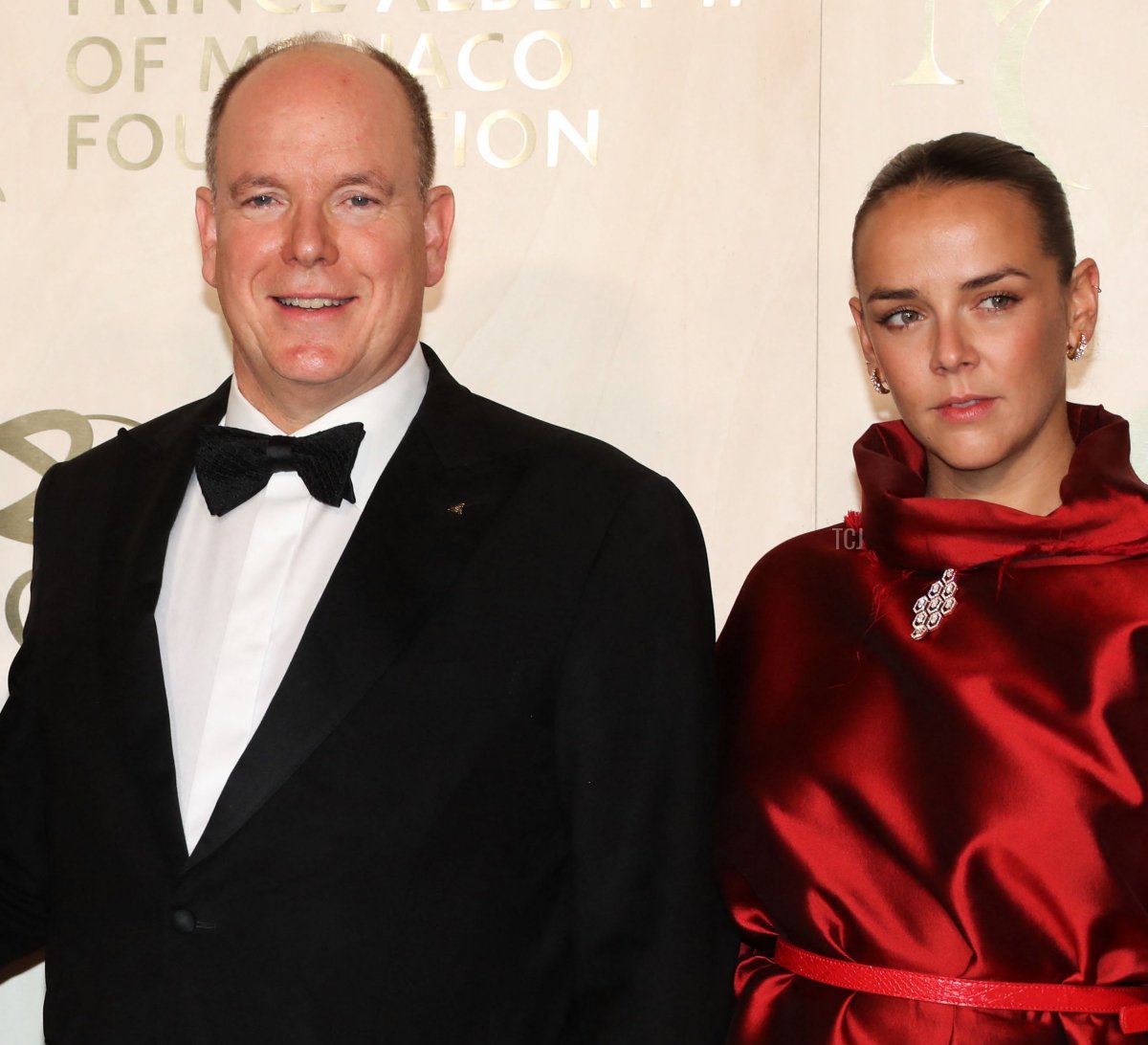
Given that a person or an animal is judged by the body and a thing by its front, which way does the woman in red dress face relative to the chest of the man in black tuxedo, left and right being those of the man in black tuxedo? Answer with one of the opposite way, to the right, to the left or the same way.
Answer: the same way

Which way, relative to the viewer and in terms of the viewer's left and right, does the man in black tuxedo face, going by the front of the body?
facing the viewer and to the left of the viewer

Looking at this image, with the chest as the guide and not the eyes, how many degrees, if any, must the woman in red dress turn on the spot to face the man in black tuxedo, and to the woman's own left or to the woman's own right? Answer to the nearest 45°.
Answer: approximately 90° to the woman's own right

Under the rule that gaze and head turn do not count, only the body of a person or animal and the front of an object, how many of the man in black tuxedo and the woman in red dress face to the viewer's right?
0

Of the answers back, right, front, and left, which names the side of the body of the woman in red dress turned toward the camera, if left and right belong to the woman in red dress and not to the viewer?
front

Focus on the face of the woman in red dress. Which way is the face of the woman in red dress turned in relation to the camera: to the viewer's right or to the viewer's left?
to the viewer's left

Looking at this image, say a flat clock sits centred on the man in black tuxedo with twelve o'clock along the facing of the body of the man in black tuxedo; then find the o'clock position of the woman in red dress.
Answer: The woman in red dress is roughly at 8 o'clock from the man in black tuxedo.

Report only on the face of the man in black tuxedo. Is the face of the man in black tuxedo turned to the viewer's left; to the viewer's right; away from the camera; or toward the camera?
toward the camera
